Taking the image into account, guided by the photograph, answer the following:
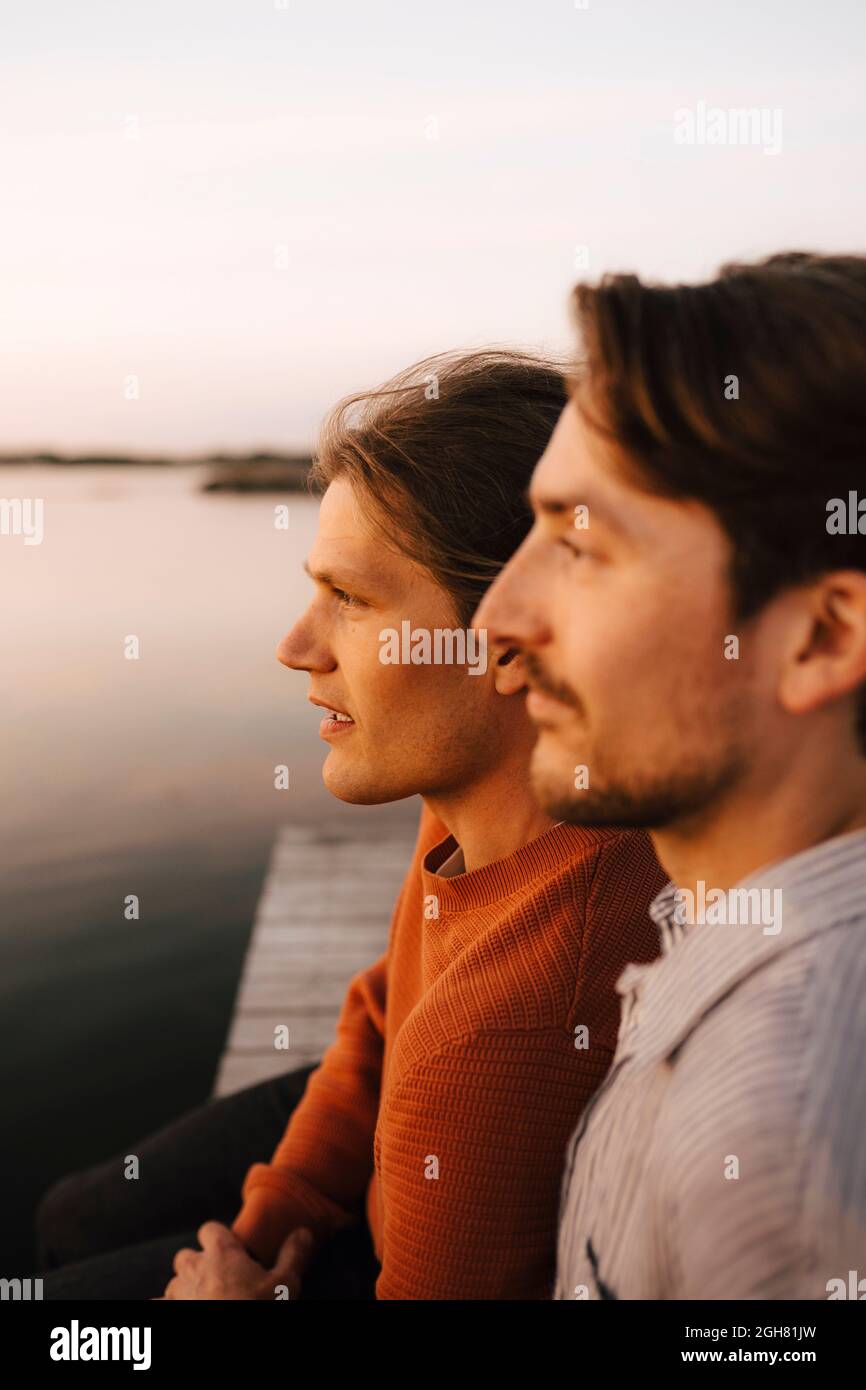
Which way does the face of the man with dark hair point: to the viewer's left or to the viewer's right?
to the viewer's left

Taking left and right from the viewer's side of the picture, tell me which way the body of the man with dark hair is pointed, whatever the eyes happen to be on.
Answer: facing to the left of the viewer

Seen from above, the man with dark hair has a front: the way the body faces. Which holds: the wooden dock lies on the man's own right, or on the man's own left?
on the man's own right
